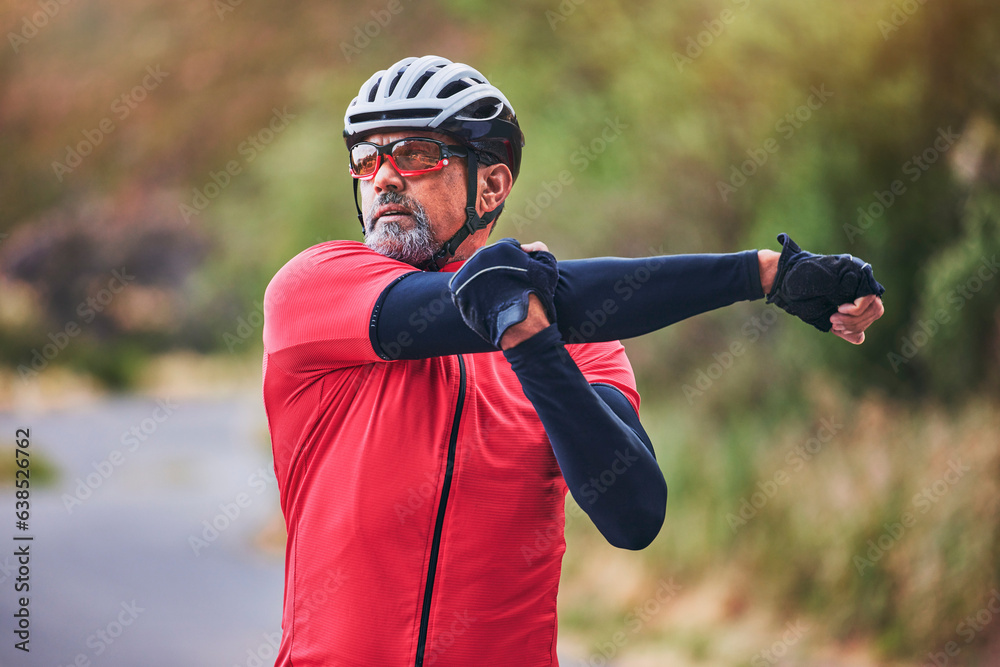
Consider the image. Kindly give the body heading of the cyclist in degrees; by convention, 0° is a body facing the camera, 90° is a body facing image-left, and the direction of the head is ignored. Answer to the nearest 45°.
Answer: approximately 0°
